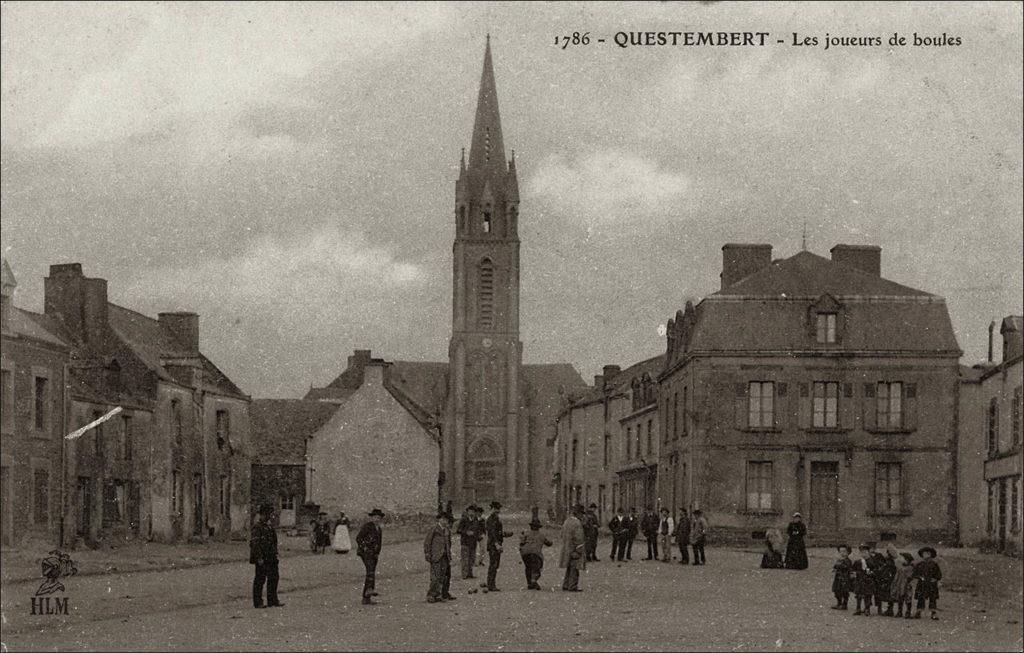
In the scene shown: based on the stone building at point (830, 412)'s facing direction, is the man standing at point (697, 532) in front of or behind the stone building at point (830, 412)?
in front

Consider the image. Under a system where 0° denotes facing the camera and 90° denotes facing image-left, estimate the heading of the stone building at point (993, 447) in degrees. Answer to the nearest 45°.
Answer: approximately 45°

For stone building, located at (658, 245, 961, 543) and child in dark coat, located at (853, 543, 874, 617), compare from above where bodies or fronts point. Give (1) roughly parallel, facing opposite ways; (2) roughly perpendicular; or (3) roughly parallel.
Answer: roughly parallel

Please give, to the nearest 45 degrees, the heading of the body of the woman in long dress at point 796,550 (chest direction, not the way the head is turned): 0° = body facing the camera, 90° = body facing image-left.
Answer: approximately 0°

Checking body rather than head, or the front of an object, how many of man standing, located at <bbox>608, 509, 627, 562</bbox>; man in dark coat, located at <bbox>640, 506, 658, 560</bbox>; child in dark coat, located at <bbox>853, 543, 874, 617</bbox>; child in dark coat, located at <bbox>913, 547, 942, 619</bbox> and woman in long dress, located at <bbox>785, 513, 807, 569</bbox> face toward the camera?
5

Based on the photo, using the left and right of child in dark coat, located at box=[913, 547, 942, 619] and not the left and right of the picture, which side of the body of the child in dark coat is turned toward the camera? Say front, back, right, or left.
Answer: front

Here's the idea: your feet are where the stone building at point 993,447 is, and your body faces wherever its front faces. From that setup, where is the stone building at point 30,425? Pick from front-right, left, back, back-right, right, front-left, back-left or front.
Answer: front

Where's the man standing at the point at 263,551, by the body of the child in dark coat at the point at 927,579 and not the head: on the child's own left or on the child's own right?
on the child's own right

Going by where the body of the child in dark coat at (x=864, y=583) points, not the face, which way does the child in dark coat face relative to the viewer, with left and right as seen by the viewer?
facing the viewer

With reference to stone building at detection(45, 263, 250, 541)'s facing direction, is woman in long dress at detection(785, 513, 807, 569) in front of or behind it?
in front

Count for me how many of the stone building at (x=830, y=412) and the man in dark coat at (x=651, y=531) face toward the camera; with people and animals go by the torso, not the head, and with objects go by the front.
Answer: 2

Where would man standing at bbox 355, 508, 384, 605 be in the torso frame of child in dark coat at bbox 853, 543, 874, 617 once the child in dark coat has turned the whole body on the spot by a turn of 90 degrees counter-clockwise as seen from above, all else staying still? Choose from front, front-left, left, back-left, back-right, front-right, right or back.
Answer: back

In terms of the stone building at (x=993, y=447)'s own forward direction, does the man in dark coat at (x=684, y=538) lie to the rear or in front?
in front

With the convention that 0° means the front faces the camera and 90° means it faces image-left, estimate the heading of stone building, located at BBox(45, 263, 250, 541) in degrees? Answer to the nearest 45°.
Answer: approximately 315°

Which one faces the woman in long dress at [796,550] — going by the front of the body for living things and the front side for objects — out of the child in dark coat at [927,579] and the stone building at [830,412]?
the stone building
